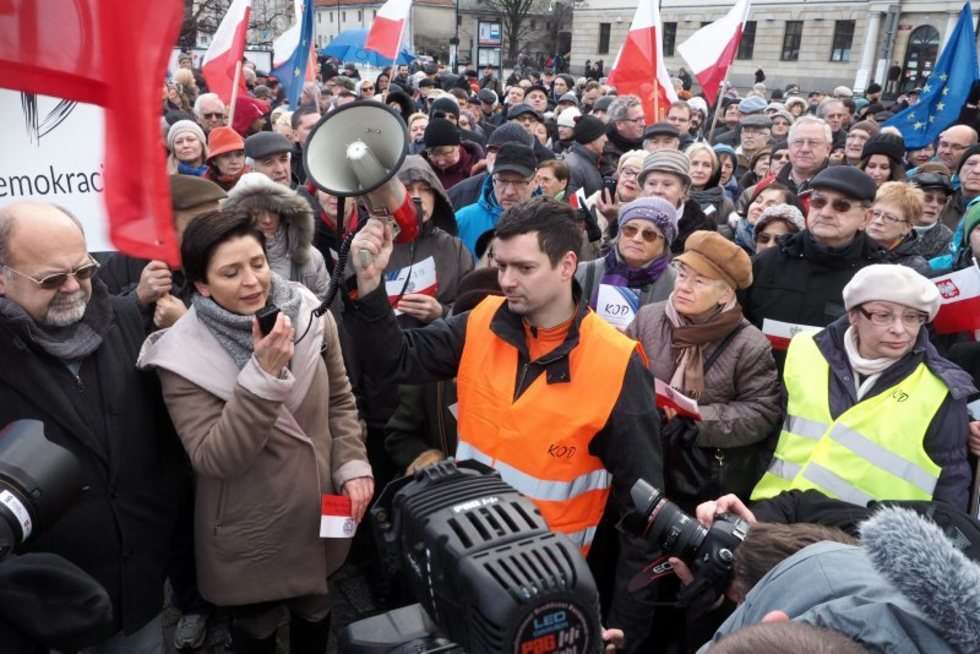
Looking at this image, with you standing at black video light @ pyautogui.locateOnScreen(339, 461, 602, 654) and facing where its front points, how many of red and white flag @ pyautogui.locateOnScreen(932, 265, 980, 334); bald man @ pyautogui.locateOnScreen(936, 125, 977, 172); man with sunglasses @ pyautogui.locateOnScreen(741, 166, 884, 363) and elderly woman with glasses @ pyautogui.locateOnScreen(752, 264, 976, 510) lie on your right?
4

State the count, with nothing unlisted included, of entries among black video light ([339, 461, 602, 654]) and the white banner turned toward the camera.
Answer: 1

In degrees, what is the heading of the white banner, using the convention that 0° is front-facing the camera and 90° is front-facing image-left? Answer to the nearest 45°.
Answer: approximately 0°

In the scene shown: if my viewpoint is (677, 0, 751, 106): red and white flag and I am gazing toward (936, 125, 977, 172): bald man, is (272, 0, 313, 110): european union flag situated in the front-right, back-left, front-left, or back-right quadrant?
back-right
